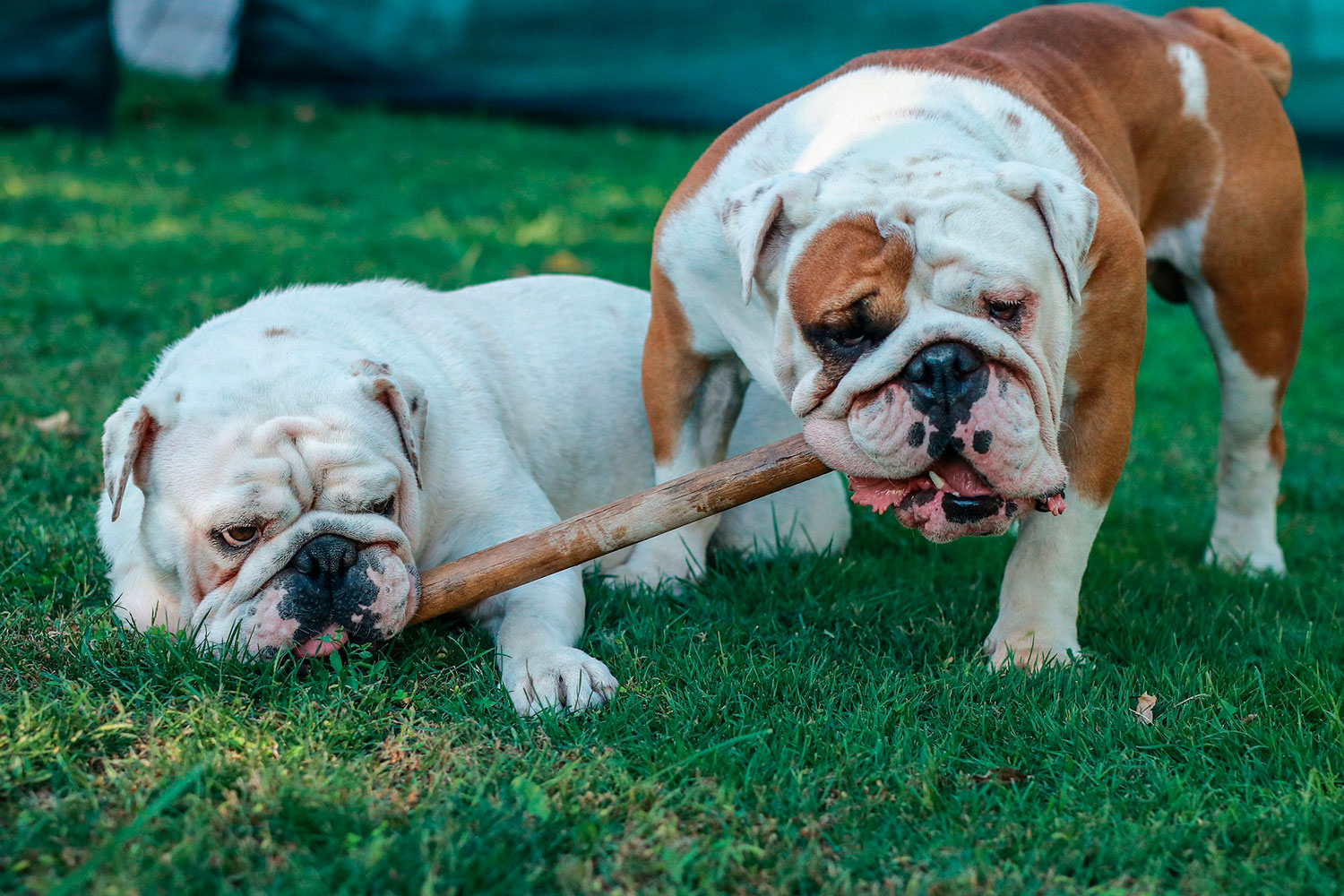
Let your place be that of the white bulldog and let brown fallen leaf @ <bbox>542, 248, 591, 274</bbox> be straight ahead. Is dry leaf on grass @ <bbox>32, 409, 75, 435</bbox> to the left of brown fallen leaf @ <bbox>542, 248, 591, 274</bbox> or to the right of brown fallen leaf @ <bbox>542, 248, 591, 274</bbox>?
left

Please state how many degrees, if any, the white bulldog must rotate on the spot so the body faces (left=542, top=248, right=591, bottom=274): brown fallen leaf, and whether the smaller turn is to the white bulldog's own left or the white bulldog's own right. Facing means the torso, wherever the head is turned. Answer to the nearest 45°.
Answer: approximately 135° to the white bulldog's own right

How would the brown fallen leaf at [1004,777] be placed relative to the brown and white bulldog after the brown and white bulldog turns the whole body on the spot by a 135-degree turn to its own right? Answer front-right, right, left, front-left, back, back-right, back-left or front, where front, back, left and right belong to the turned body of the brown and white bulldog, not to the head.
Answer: back

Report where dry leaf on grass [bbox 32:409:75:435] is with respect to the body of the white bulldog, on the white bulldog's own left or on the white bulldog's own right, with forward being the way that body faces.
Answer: on the white bulldog's own right

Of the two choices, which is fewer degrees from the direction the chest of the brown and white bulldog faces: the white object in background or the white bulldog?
the white bulldog

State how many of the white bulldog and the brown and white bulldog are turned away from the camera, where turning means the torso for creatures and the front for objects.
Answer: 0

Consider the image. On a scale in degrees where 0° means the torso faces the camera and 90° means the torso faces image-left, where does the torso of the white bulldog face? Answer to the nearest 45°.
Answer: approximately 45°

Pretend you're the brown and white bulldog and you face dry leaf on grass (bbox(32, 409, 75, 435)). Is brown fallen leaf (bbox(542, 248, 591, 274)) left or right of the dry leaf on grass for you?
right

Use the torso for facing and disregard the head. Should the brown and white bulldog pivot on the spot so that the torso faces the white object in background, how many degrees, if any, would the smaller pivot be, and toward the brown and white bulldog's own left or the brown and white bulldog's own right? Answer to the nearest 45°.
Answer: approximately 90° to the brown and white bulldog's own right

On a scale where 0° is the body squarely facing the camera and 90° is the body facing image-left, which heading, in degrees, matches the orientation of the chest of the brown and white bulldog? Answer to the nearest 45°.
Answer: approximately 45°

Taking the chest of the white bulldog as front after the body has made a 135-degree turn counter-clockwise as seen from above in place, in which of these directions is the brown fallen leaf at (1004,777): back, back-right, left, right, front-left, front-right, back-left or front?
front-right
